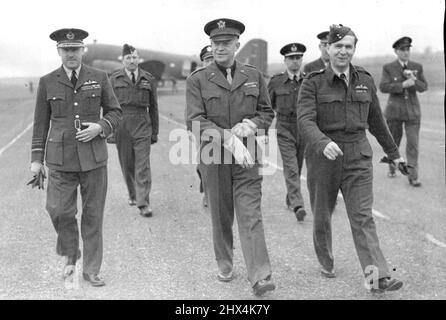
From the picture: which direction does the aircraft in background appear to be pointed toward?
to the viewer's left

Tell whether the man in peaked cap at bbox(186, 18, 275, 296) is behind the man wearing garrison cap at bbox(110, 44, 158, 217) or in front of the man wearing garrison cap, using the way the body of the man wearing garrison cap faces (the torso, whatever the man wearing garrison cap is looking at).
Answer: in front

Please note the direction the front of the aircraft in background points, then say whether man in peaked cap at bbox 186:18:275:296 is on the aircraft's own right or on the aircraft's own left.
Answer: on the aircraft's own left

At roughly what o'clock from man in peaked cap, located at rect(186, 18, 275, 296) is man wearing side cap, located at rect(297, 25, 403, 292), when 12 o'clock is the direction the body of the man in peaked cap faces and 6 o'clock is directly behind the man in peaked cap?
The man wearing side cap is roughly at 9 o'clock from the man in peaked cap.

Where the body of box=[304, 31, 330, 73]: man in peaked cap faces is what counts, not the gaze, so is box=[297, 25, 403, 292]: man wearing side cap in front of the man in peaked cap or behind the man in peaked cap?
in front

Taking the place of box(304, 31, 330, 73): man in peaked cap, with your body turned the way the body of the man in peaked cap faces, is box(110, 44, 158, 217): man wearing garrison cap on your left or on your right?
on your right

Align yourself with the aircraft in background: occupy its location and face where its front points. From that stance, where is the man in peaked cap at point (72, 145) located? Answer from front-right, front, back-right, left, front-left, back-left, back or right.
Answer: left

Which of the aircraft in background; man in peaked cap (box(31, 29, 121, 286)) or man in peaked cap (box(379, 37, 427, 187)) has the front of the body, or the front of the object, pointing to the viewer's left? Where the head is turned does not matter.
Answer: the aircraft in background

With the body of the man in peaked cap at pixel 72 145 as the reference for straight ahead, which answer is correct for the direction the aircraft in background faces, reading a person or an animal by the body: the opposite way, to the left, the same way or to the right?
to the right

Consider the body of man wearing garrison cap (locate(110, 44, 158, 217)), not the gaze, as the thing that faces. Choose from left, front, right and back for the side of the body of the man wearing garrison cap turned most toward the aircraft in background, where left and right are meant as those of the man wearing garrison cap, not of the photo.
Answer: back
